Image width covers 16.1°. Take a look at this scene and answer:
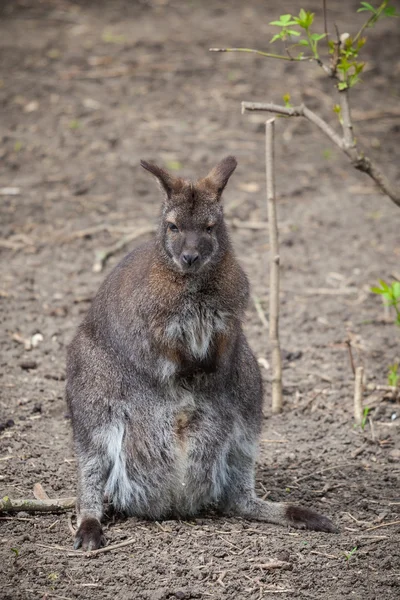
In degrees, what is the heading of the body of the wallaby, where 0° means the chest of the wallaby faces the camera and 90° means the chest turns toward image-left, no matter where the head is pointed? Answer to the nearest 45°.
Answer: approximately 0°

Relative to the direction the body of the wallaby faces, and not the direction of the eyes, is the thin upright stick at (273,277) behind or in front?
behind

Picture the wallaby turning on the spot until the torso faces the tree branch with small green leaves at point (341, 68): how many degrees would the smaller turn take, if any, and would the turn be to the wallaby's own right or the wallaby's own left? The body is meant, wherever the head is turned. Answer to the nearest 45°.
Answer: approximately 135° to the wallaby's own left

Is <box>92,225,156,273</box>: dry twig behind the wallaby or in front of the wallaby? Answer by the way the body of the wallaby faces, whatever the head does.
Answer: behind

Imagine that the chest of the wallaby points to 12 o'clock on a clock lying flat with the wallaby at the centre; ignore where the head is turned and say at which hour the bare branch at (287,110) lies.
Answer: The bare branch is roughly at 7 o'clock from the wallaby.

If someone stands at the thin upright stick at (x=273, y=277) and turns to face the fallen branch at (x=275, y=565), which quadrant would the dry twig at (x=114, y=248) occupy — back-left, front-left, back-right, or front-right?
back-right

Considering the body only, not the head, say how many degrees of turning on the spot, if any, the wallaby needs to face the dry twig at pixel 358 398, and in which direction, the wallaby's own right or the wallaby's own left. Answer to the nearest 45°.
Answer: approximately 135° to the wallaby's own left
